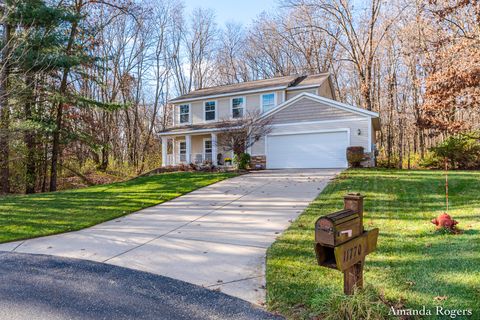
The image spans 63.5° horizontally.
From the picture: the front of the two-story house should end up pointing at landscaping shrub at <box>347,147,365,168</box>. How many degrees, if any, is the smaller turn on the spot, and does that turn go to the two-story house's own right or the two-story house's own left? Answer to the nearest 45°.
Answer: approximately 90° to the two-story house's own left

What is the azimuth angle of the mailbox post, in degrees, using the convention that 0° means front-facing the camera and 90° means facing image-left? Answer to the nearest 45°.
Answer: approximately 45°

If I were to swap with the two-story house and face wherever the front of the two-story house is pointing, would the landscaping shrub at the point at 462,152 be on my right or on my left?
on my left

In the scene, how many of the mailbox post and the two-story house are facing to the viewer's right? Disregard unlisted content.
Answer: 0

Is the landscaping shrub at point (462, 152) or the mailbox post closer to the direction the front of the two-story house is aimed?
the mailbox post

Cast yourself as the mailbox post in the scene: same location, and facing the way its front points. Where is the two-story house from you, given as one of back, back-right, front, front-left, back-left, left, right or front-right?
back-right

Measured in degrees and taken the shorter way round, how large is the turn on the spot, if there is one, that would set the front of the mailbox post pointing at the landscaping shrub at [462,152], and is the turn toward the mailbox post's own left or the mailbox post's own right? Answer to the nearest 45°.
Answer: approximately 135° to the mailbox post's own right
